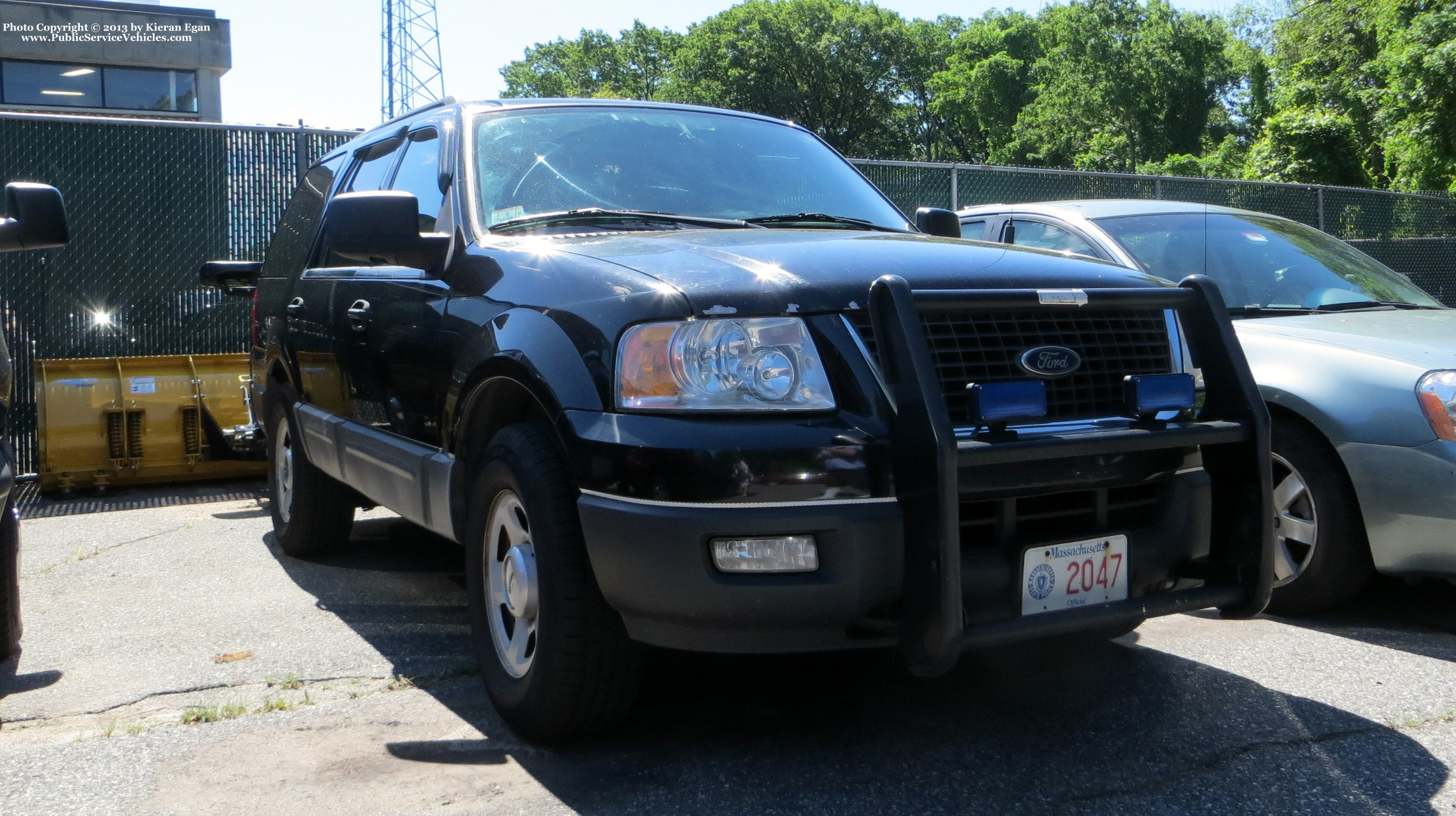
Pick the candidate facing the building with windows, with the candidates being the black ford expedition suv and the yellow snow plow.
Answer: the yellow snow plow

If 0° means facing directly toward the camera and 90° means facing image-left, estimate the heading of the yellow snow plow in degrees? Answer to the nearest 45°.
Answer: approximately 180°

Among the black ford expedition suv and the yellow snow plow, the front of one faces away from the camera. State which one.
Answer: the yellow snow plow

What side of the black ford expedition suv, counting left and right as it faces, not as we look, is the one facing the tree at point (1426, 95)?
left

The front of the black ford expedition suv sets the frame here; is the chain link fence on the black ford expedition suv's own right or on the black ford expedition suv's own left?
on the black ford expedition suv's own left

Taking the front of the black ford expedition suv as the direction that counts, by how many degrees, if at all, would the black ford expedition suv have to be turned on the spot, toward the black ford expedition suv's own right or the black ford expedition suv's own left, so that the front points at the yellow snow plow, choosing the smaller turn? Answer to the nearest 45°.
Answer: approximately 180°

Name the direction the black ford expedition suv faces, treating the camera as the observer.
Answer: facing the viewer and to the right of the viewer

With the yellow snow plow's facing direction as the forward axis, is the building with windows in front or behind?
in front

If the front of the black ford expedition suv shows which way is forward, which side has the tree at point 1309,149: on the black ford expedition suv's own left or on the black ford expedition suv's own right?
on the black ford expedition suv's own left
